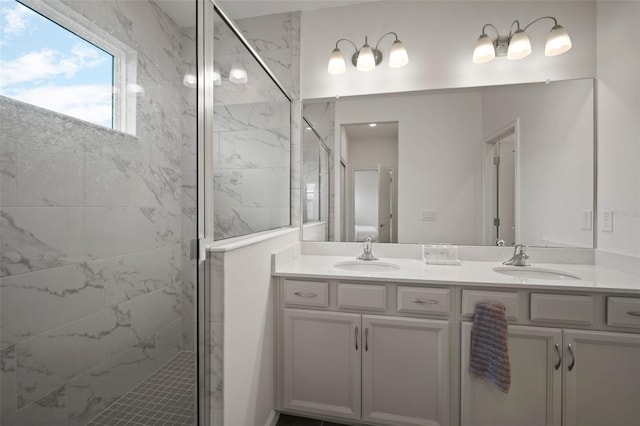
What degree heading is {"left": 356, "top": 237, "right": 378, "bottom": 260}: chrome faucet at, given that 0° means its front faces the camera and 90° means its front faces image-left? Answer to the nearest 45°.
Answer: approximately 0°

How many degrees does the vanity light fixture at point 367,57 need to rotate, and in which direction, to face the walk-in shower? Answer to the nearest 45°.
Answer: approximately 45° to its right

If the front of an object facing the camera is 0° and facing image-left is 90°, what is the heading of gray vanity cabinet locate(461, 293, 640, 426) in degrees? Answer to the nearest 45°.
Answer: approximately 0°

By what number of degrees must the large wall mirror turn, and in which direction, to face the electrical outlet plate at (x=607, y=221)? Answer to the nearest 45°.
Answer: approximately 90° to its left

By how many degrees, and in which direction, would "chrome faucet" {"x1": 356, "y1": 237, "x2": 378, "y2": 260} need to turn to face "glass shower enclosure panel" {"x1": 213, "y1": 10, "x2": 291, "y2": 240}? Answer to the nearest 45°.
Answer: approximately 45° to its right

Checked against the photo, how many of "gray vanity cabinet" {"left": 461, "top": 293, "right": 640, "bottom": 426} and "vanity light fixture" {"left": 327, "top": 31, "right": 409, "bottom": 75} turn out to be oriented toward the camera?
2

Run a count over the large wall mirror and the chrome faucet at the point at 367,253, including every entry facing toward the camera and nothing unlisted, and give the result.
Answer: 2

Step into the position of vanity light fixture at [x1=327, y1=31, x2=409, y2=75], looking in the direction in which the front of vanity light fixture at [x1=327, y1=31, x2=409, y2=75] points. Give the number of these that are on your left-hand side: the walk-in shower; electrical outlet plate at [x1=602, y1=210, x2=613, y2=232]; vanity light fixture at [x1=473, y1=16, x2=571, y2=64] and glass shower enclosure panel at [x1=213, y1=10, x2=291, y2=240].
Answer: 2
